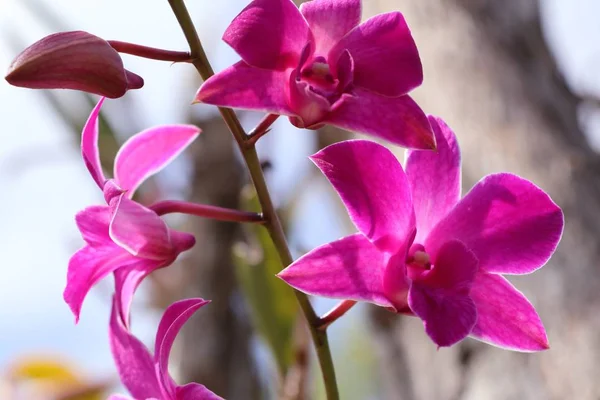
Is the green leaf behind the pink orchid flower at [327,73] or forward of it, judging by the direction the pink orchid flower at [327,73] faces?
behind

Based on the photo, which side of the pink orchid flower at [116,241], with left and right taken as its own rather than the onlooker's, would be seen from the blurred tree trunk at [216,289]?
right

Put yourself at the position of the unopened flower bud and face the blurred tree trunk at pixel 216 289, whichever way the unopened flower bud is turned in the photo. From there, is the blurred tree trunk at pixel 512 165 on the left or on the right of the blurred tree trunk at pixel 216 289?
right

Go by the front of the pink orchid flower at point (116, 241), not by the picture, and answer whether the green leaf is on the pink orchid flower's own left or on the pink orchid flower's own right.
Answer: on the pink orchid flower's own right

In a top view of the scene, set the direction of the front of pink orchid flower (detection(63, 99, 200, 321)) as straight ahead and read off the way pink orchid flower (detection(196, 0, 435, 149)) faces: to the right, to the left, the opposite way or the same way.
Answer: to the left

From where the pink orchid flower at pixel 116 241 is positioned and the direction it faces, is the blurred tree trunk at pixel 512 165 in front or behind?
behind

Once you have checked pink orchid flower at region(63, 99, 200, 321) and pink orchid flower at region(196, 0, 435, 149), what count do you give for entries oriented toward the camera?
1

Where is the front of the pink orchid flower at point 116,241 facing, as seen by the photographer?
facing to the left of the viewer
